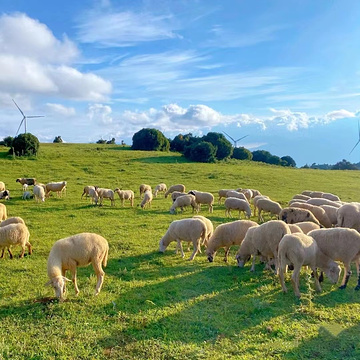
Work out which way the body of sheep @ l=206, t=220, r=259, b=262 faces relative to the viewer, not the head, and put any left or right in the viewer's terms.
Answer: facing to the left of the viewer

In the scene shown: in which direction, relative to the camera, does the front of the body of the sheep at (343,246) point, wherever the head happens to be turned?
to the viewer's left

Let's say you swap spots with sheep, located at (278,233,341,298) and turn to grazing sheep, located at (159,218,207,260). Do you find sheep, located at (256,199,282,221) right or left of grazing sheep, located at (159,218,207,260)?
right

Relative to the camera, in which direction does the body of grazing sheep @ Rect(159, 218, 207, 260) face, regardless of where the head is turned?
to the viewer's left

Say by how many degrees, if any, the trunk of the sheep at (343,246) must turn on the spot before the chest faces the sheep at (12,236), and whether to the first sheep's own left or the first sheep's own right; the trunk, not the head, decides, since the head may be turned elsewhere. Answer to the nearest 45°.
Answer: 0° — it already faces it
